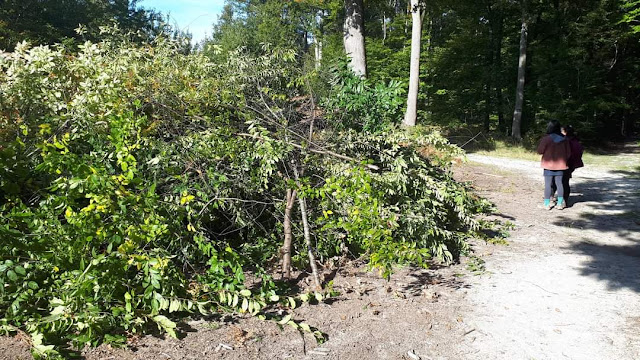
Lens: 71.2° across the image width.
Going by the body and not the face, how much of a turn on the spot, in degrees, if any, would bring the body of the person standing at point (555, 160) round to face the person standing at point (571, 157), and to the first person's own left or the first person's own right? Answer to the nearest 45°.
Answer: approximately 45° to the first person's own right

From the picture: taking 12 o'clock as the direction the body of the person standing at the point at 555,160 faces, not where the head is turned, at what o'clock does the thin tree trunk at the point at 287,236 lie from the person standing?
The thin tree trunk is roughly at 7 o'clock from the person standing.

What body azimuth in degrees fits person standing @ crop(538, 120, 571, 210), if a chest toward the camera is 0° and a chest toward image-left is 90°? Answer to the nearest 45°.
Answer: approximately 180°

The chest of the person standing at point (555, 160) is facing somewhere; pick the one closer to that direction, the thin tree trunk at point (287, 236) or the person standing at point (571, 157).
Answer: the person standing at point (571, 157)

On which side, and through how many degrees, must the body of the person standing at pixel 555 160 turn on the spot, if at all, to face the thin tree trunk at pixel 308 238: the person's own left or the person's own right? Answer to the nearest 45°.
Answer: approximately 135° to the person's own left
